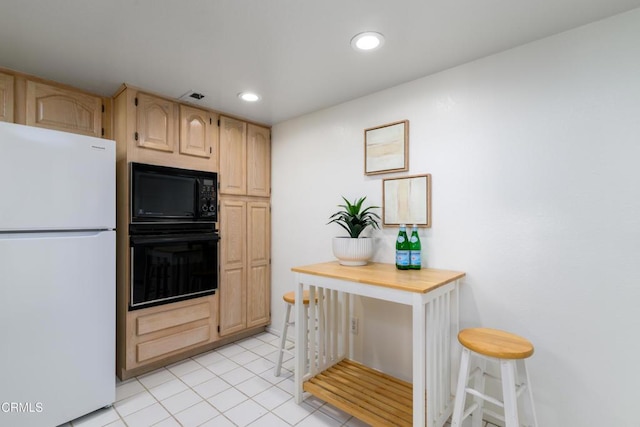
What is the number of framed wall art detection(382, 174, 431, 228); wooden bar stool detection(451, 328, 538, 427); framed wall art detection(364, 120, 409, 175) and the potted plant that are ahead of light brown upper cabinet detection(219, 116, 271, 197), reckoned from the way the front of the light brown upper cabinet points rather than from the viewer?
4

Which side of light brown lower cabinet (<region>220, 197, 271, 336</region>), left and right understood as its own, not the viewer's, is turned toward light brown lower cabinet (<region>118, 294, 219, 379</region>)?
right

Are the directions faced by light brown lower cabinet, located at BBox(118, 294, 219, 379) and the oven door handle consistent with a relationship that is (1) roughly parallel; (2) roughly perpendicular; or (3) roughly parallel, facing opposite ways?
roughly parallel

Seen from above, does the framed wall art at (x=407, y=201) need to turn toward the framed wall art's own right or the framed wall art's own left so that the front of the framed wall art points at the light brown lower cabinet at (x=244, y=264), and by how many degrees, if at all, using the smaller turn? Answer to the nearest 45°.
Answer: approximately 45° to the framed wall art's own right

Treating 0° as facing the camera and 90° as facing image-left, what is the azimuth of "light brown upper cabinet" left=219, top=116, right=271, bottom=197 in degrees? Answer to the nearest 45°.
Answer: approximately 315°

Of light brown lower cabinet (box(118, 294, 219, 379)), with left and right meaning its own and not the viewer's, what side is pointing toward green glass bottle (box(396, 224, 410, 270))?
front

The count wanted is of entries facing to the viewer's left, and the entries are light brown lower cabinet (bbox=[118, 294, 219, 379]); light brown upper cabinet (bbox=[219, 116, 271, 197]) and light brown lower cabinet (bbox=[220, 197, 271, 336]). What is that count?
0

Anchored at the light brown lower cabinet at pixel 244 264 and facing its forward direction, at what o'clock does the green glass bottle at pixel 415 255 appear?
The green glass bottle is roughly at 12 o'clock from the light brown lower cabinet.

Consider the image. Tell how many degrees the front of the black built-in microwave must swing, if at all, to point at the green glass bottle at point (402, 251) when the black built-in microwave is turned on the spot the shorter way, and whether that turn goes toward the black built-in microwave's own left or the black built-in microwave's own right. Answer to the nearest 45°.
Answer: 0° — it already faces it

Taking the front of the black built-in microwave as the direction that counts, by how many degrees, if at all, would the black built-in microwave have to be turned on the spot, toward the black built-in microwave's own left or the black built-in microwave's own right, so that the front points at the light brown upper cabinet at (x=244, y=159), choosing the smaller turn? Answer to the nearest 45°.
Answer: approximately 90° to the black built-in microwave's own left

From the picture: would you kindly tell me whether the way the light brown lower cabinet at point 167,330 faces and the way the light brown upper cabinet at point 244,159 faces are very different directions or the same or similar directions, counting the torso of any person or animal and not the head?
same or similar directions

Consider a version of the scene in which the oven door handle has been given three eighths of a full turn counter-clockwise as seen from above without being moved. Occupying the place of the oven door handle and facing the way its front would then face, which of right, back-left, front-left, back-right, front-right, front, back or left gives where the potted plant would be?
back-right

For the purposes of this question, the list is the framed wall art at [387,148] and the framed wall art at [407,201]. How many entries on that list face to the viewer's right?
0

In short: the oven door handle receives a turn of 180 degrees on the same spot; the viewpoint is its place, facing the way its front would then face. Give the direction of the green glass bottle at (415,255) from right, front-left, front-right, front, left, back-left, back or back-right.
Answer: back

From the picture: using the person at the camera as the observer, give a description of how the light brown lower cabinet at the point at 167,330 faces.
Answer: facing the viewer and to the right of the viewer

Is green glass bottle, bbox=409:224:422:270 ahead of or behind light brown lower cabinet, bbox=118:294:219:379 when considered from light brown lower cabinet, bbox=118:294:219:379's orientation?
ahead

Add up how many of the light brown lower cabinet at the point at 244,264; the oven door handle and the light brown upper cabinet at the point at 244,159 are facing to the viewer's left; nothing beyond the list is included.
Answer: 0

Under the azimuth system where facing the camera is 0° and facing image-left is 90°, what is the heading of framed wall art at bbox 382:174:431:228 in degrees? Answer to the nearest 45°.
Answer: approximately 45°

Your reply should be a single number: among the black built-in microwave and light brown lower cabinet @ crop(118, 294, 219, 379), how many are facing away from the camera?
0
